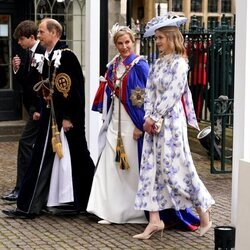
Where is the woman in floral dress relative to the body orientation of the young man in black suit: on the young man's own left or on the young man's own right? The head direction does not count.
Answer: on the young man's own left

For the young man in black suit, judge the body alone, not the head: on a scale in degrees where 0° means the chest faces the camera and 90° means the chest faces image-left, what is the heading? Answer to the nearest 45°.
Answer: approximately 45°

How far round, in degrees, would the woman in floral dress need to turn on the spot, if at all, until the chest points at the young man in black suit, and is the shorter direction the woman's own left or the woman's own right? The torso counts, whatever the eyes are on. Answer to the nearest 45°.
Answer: approximately 45° to the woman's own right

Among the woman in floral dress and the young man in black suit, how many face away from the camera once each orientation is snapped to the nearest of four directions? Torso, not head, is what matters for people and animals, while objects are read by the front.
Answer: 0
